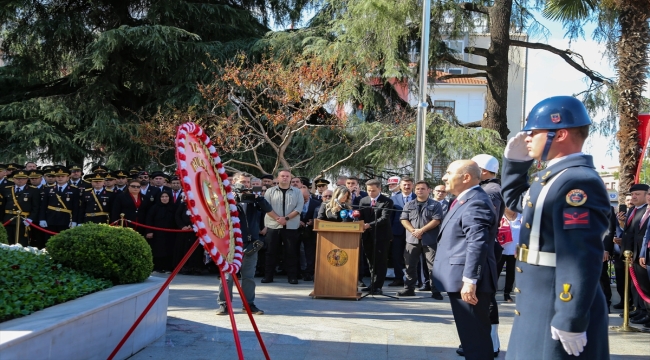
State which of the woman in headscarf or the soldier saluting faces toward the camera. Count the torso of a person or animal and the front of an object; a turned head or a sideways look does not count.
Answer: the woman in headscarf

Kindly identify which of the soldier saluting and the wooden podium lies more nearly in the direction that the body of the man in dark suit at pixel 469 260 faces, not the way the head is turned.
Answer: the wooden podium

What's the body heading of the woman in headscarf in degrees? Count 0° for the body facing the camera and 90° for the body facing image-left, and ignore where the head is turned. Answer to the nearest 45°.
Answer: approximately 0°

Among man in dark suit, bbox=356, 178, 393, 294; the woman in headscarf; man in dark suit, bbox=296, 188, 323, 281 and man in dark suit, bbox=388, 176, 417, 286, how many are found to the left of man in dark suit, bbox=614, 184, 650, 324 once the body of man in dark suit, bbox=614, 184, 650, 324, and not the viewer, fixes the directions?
0

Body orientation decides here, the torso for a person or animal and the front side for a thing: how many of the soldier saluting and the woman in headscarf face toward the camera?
1

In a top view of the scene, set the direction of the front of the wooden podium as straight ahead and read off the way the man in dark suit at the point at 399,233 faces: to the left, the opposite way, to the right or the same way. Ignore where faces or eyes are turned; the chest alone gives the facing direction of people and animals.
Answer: the same way

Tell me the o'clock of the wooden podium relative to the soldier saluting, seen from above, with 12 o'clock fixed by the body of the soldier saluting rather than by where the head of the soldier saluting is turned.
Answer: The wooden podium is roughly at 2 o'clock from the soldier saluting.

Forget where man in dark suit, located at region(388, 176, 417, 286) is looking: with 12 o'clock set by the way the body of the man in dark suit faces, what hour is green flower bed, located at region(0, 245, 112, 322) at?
The green flower bed is roughly at 1 o'clock from the man in dark suit.

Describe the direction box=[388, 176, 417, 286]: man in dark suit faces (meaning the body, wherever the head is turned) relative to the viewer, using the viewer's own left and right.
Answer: facing the viewer

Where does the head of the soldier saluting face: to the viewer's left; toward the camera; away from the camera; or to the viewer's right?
to the viewer's left

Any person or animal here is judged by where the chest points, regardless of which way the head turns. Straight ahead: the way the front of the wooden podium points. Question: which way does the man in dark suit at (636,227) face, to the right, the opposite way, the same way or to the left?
to the right

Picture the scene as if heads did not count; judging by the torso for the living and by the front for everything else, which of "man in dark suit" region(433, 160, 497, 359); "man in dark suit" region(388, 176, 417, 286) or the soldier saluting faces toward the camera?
"man in dark suit" region(388, 176, 417, 286)

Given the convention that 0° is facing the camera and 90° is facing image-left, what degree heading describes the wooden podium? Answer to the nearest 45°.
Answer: approximately 0°

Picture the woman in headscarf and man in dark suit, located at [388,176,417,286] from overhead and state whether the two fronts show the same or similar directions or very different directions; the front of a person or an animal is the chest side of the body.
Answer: same or similar directions

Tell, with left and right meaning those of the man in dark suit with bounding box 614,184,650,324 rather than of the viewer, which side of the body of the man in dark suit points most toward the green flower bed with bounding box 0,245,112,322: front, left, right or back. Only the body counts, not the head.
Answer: front

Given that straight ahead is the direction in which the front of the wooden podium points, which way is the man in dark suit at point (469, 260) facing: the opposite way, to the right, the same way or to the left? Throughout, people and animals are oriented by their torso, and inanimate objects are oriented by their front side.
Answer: to the right

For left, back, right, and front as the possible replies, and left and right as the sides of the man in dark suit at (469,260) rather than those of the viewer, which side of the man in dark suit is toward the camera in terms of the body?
left

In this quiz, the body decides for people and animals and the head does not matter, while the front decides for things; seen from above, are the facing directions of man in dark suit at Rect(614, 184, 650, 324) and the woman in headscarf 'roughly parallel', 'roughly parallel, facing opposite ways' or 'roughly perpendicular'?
roughly perpendicular
